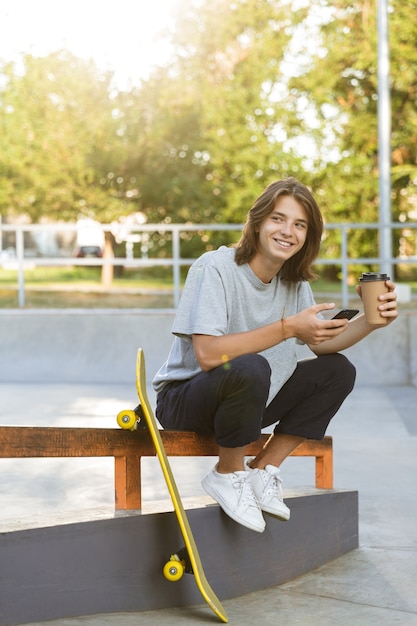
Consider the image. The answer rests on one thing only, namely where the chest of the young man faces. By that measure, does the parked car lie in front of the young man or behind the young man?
behind

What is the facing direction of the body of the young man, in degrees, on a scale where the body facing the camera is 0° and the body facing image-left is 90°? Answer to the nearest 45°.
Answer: approximately 315°

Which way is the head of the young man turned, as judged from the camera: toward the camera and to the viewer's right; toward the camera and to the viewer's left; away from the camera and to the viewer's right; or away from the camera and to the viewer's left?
toward the camera and to the viewer's right
